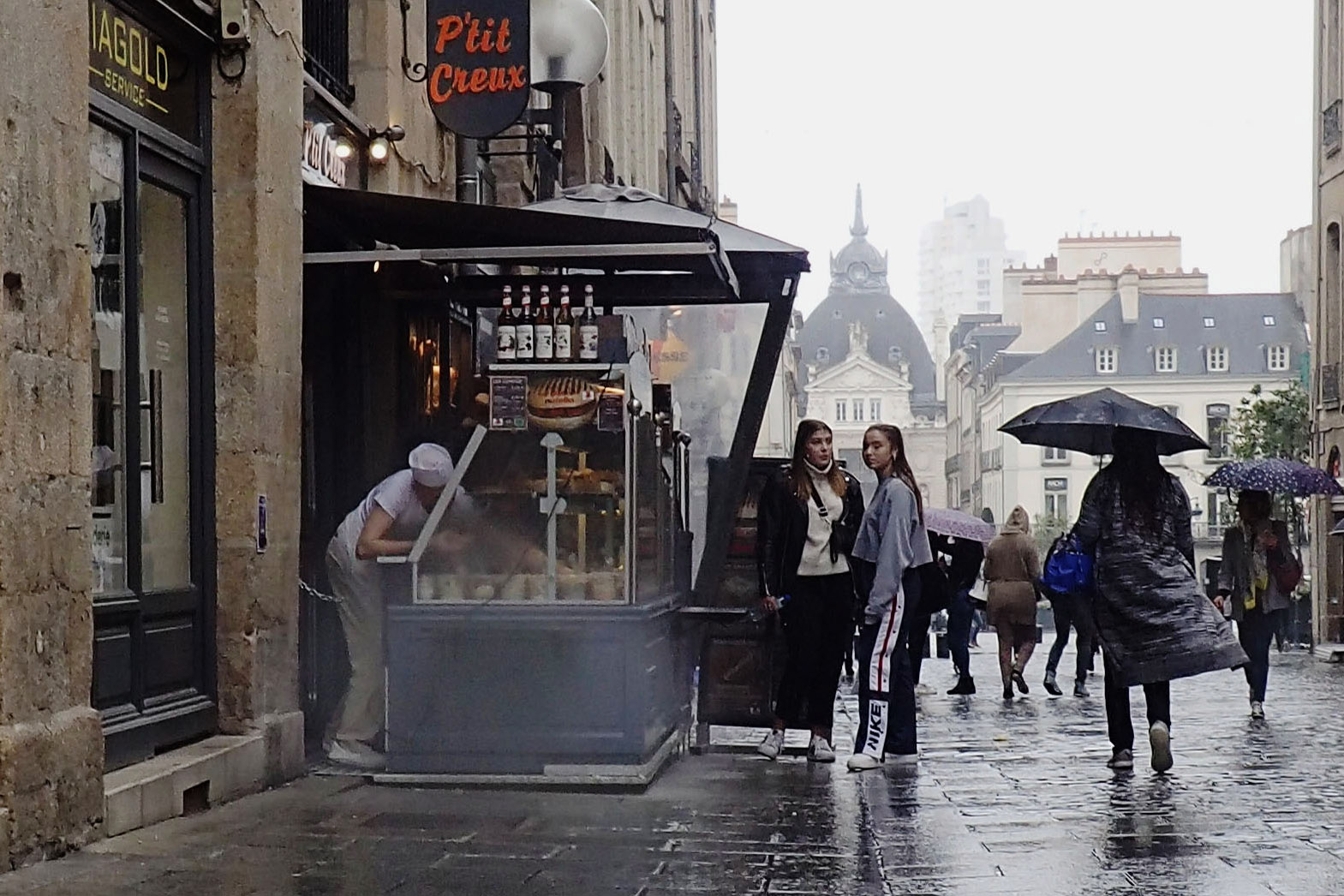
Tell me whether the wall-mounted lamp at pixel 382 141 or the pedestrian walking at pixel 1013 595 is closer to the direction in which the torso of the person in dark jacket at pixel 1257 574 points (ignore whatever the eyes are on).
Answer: the wall-mounted lamp

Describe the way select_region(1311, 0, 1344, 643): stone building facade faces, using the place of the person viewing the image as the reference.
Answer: facing to the left of the viewer

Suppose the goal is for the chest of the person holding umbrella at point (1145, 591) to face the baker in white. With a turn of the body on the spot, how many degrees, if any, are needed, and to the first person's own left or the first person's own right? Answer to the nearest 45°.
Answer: approximately 90° to the first person's own left

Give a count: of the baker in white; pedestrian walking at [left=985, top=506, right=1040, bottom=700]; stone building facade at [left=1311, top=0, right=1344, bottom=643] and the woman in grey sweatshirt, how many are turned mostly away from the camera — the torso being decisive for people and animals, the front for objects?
1

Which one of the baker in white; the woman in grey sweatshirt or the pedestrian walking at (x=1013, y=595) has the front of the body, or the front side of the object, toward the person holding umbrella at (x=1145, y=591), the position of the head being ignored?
the baker in white

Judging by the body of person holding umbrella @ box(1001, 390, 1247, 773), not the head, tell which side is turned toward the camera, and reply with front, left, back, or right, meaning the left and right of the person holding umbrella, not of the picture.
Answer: back

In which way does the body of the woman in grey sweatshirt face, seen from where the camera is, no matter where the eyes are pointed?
to the viewer's left

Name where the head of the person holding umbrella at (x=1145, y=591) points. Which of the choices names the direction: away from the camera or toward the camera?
away from the camera

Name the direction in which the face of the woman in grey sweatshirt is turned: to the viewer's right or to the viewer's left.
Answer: to the viewer's left

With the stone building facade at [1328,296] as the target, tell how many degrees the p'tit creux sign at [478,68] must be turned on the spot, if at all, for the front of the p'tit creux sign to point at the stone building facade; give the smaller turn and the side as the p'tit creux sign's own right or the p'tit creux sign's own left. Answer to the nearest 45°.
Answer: approximately 135° to the p'tit creux sign's own left

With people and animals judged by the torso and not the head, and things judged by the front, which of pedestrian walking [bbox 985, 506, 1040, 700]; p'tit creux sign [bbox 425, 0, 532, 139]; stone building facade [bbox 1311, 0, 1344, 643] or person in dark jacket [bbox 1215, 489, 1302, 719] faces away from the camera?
the pedestrian walking

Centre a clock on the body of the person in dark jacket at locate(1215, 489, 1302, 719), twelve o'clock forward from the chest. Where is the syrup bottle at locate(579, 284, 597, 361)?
The syrup bottle is roughly at 1 o'clock from the person in dark jacket.

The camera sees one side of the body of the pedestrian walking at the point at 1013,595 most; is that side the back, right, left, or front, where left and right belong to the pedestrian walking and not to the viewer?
back

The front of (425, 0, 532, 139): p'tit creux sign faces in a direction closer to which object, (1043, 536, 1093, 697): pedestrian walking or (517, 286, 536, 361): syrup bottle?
the syrup bottle

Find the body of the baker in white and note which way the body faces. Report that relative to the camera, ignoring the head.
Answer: to the viewer's right

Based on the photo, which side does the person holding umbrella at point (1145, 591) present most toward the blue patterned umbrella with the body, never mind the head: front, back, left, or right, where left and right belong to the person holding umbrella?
front
